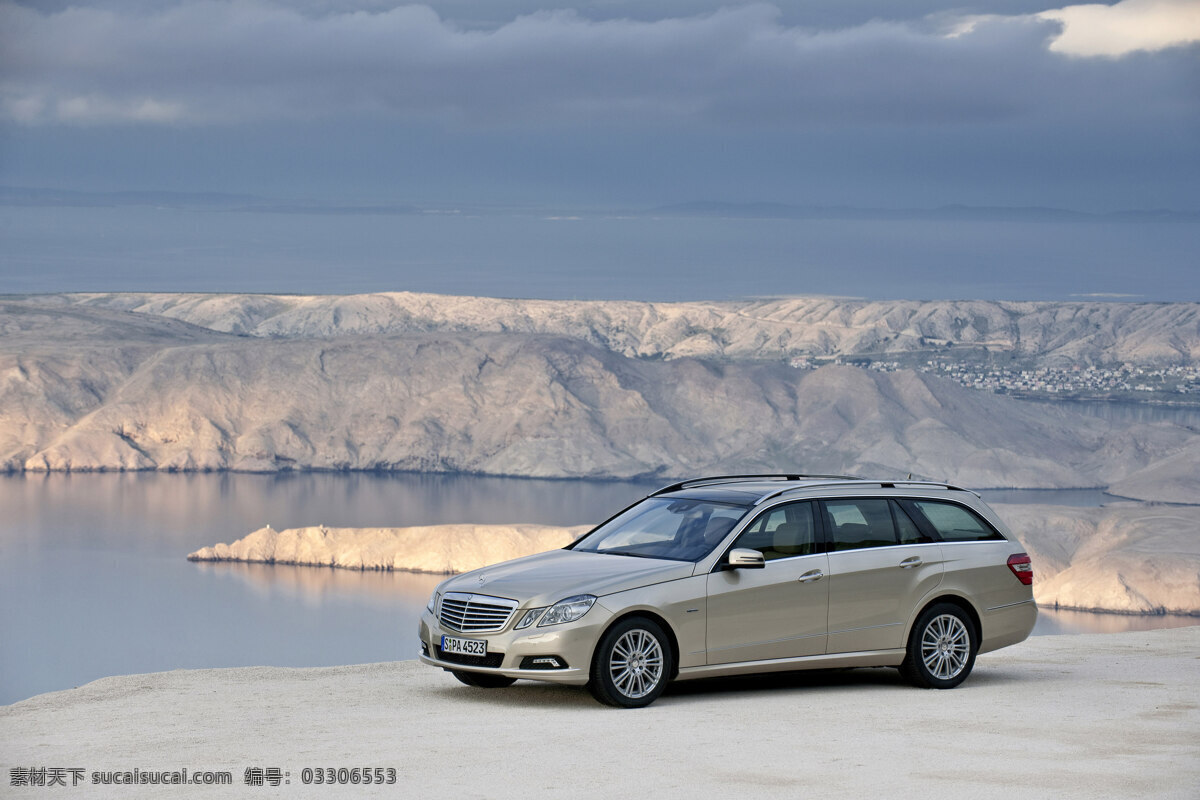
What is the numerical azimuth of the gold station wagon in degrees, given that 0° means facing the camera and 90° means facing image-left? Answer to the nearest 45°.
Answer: approximately 45°
